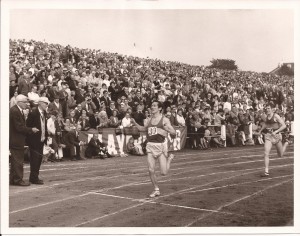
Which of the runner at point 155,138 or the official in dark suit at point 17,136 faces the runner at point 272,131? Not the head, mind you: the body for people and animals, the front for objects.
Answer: the official in dark suit

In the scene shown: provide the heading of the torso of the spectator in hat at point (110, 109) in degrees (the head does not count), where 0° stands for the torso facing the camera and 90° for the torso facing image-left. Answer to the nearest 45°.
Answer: approximately 315°

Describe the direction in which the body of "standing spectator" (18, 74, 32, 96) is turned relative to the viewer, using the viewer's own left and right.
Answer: facing the viewer and to the right of the viewer

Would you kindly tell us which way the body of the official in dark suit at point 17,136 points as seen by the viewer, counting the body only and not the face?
to the viewer's right

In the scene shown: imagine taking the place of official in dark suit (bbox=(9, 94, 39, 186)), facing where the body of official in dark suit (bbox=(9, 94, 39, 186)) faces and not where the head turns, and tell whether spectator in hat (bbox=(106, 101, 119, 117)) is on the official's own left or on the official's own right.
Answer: on the official's own left

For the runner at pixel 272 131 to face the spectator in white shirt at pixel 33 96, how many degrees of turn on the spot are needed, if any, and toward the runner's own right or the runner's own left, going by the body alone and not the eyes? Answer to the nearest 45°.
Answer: approximately 45° to the runner's own right

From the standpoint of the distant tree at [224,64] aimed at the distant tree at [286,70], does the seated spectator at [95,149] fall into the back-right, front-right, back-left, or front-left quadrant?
back-right

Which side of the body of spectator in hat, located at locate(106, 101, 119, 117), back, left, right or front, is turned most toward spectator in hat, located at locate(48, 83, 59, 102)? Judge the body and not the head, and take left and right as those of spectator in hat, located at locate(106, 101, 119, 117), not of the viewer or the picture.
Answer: right
